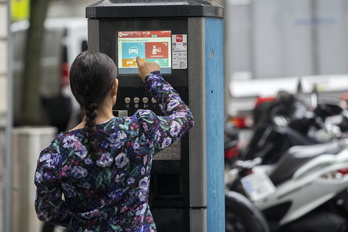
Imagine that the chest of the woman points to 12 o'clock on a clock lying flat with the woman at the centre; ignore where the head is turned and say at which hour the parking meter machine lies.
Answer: The parking meter machine is roughly at 1 o'clock from the woman.

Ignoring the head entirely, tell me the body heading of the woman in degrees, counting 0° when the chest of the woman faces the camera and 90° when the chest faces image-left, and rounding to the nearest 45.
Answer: approximately 180°

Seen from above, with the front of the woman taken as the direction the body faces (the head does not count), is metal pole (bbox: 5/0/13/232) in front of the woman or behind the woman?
in front

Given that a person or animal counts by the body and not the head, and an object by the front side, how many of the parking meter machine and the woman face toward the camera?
1

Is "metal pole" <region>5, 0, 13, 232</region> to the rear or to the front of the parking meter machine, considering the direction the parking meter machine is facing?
to the rear

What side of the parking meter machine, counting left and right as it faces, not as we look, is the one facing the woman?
front

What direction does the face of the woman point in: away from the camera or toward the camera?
away from the camera

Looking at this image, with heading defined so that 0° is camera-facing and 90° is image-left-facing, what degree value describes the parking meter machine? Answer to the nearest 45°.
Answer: approximately 0°

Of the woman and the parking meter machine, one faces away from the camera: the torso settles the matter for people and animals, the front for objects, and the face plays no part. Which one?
the woman

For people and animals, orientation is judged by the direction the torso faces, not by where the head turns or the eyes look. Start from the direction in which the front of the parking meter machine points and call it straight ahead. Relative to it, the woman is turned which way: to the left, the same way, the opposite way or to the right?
the opposite way
